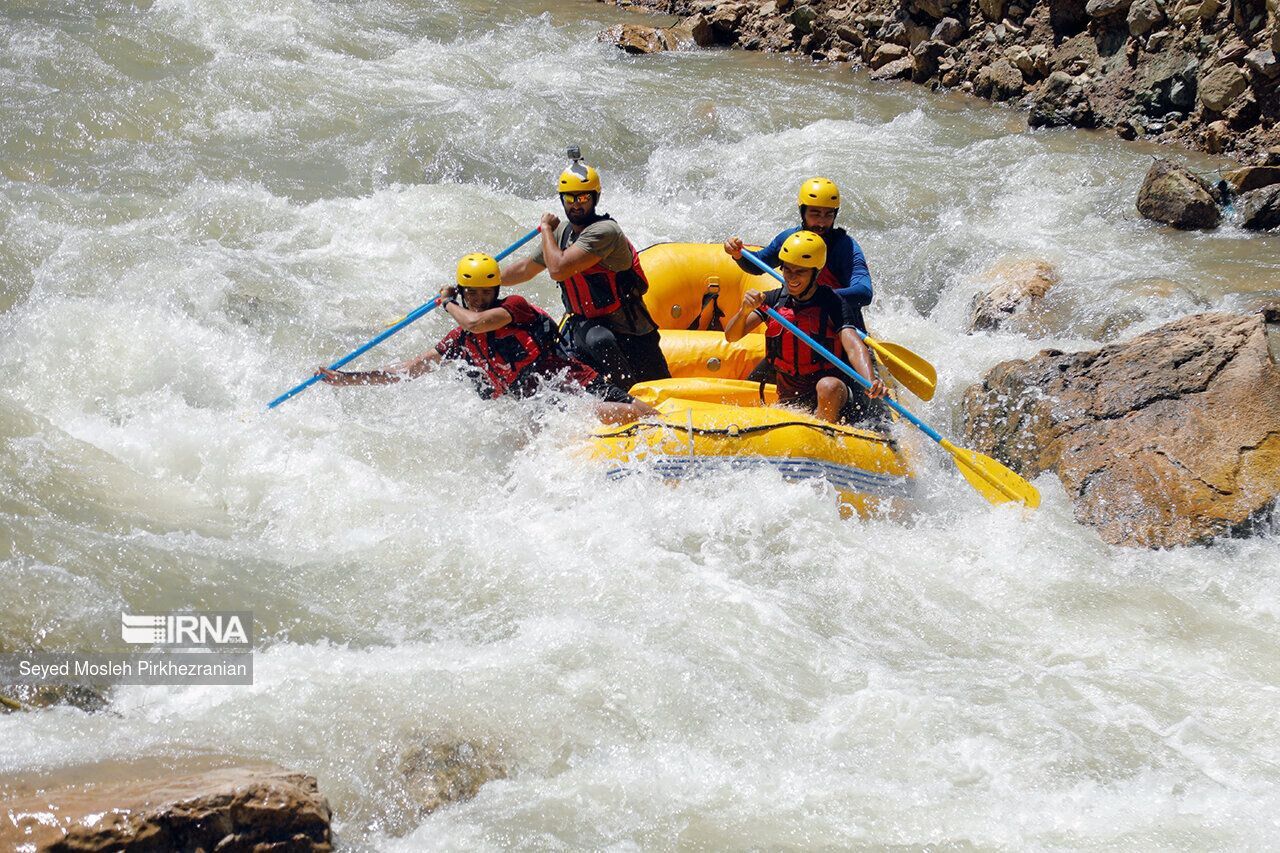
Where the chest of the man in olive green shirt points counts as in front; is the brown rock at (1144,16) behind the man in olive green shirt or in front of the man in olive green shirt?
behind

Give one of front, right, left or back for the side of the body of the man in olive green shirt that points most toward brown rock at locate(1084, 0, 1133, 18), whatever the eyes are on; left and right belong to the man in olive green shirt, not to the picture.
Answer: back

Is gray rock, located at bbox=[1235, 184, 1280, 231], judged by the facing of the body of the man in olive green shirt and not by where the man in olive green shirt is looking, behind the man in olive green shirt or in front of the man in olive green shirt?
behind

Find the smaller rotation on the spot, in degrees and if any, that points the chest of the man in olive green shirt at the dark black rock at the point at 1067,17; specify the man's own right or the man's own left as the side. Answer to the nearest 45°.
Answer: approximately 180°

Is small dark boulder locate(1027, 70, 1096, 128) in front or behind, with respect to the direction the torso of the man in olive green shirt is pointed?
behind

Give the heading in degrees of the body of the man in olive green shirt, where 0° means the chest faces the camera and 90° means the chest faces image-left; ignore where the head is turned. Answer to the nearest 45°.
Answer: approximately 45°
